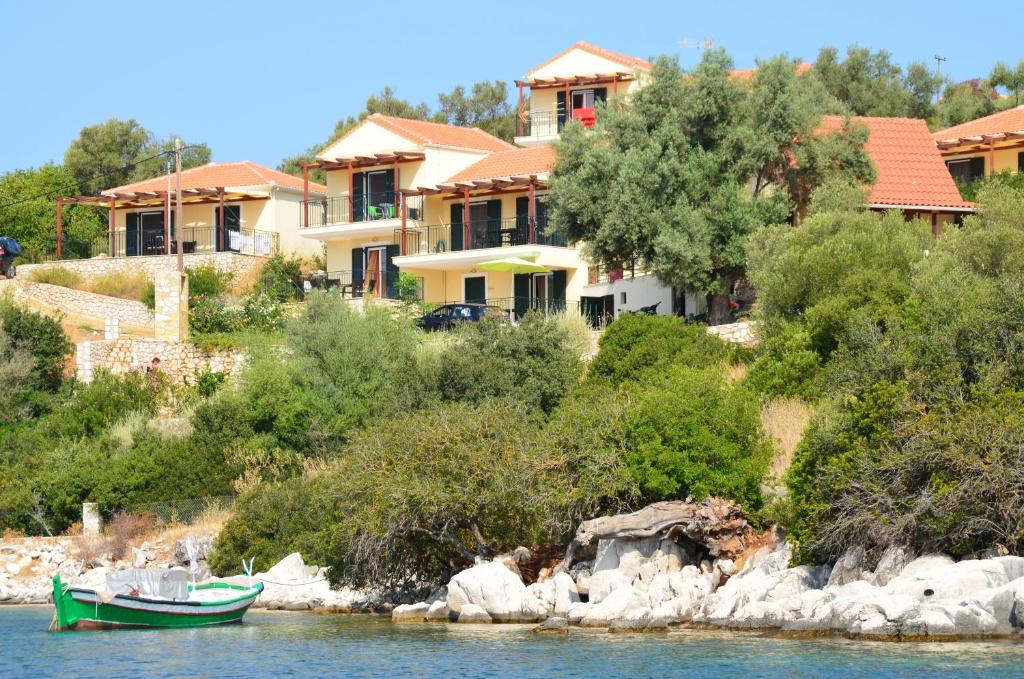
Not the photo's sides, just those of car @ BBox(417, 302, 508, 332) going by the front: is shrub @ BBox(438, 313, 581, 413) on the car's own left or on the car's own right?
on the car's own left

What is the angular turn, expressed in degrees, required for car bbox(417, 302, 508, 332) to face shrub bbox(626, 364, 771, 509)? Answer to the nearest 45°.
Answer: approximately 90° to its left

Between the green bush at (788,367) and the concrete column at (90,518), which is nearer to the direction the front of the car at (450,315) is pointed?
the concrete column

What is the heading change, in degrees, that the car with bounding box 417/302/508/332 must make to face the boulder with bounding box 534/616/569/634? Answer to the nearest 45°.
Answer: approximately 90° to its left

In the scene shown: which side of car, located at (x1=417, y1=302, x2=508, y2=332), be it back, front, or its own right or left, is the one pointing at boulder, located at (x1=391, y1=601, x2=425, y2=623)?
left

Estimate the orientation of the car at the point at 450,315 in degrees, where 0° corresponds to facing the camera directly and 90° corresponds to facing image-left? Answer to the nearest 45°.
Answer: approximately 90°

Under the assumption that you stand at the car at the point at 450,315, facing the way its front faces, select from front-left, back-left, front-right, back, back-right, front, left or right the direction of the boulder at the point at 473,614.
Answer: left

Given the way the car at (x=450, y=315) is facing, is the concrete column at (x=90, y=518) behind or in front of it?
in front

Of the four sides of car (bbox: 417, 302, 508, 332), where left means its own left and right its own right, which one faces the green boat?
left

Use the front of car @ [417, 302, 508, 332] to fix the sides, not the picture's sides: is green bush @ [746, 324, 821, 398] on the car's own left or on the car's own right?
on the car's own left

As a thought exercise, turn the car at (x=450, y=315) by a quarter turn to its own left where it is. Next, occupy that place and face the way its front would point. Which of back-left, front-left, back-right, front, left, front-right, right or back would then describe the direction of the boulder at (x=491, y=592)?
front

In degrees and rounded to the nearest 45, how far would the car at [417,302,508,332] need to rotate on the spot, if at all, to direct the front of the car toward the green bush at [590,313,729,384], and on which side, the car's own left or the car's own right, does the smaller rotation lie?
approximately 135° to the car's own left

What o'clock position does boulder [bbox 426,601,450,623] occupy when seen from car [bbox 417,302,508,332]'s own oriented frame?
The boulder is roughly at 9 o'clock from the car.
